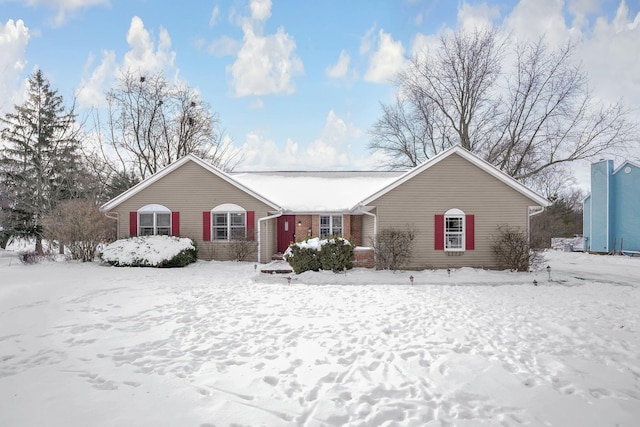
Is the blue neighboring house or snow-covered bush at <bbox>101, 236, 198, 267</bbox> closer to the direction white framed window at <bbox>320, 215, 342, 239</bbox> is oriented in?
the snow-covered bush

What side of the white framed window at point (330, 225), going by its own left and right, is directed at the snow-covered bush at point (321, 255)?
front

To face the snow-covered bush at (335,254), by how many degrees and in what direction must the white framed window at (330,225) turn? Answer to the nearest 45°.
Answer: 0° — it already faces it

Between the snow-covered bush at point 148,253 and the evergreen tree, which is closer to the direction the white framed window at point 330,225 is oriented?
the snow-covered bush

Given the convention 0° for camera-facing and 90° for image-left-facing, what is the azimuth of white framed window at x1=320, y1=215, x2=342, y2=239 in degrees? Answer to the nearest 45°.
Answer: approximately 0°

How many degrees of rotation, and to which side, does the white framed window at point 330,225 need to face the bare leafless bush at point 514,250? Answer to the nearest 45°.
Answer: approximately 45° to its left
